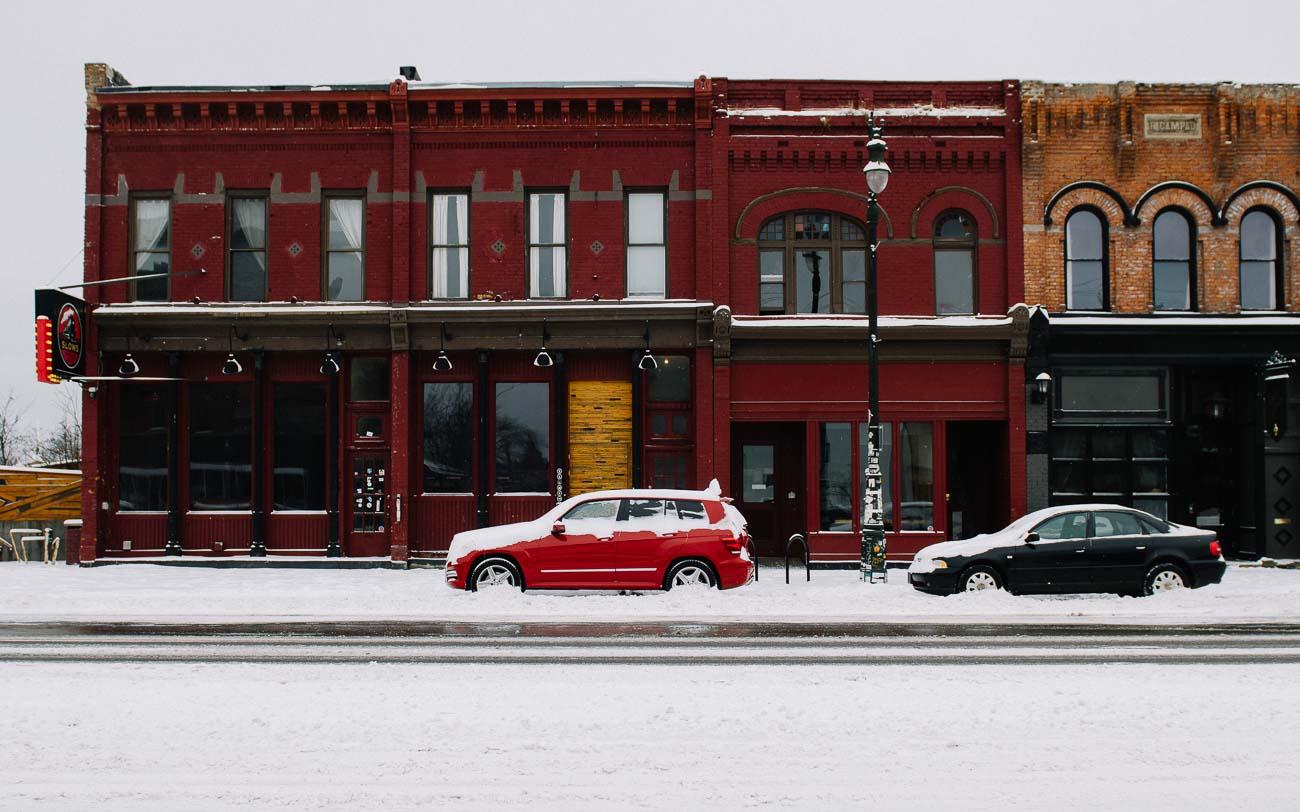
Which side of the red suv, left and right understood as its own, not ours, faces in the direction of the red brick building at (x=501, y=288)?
right

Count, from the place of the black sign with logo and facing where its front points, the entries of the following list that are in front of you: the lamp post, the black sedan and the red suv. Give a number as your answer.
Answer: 3

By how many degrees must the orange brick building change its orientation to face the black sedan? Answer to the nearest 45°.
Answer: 0° — it already faces it

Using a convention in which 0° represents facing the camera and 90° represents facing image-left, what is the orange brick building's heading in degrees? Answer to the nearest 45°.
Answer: approximately 0°

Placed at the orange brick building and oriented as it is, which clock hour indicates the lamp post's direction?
The lamp post is roughly at 1 o'clock from the orange brick building.

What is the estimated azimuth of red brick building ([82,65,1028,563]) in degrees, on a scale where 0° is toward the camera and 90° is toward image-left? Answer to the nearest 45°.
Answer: approximately 0°

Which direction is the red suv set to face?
to the viewer's left

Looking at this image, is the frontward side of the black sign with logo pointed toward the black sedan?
yes

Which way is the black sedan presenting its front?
to the viewer's left

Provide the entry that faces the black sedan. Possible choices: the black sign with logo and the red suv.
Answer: the black sign with logo

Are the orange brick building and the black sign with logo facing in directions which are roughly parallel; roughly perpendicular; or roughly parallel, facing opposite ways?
roughly perpendicular

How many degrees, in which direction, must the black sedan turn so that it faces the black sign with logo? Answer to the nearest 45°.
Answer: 0° — it already faces it
